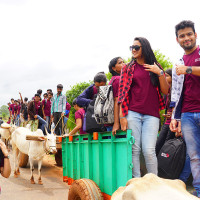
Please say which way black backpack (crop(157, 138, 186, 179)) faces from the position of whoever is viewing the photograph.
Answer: facing the viewer and to the left of the viewer

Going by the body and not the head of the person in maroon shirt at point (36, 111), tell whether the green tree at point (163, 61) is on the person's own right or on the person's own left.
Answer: on the person's own left

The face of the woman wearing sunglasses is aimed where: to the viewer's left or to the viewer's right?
to the viewer's left

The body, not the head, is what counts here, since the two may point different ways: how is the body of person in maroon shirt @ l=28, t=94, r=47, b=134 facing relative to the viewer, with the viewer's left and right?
facing the viewer and to the right of the viewer

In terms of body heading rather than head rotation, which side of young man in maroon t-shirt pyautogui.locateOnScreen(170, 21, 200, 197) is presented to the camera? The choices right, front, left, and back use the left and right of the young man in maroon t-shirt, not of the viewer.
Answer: front
